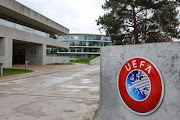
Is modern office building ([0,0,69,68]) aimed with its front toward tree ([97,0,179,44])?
yes

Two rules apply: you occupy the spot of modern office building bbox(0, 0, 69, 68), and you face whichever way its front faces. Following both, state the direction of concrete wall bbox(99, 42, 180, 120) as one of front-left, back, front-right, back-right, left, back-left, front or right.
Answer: front-right

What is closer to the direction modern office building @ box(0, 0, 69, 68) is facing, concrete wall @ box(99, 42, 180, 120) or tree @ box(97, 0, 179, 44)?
the tree

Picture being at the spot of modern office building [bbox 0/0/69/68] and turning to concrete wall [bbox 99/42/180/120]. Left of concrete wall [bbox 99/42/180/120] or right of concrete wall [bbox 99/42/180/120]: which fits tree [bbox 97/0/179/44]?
left

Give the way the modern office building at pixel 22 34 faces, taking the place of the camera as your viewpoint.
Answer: facing the viewer and to the right of the viewer
